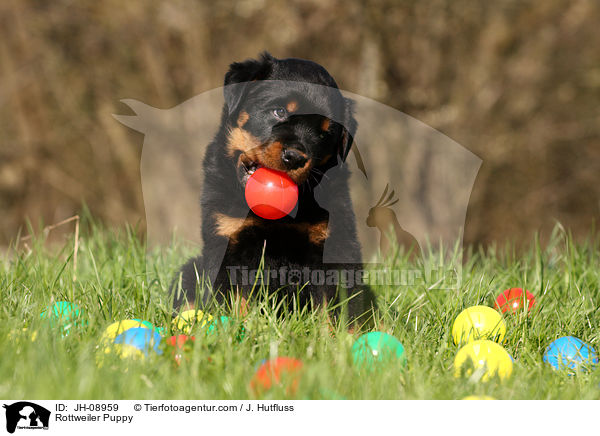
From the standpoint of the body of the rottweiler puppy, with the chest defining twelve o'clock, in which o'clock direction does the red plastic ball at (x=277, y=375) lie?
The red plastic ball is roughly at 12 o'clock from the rottweiler puppy.

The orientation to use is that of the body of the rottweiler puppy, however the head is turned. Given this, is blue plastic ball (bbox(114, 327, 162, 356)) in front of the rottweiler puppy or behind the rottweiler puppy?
in front

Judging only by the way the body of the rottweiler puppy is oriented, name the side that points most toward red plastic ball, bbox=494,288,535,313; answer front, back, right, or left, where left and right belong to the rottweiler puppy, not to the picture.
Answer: left

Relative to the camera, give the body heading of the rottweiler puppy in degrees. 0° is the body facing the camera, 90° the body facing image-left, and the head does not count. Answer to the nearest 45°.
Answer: approximately 0°

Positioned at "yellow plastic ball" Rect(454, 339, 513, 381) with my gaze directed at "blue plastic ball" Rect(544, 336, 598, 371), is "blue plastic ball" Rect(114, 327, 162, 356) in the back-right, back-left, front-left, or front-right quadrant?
back-left

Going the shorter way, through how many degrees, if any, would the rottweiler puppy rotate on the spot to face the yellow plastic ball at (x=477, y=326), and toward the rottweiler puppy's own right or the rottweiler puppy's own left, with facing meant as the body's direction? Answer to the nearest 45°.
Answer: approximately 45° to the rottweiler puppy's own left

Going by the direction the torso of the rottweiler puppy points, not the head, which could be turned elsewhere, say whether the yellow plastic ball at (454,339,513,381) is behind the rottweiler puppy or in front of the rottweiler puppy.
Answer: in front

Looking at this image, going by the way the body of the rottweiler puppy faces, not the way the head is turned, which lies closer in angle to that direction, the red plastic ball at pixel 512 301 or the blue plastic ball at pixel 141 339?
the blue plastic ball

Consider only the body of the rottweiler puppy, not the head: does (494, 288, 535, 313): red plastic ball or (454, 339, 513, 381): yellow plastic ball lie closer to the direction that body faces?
the yellow plastic ball

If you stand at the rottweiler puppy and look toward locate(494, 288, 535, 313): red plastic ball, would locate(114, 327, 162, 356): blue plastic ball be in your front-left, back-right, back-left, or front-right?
back-right

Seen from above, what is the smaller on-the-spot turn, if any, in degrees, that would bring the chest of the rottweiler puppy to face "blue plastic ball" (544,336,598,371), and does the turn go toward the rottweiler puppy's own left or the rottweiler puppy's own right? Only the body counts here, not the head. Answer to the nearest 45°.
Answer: approximately 45° to the rottweiler puppy's own left
